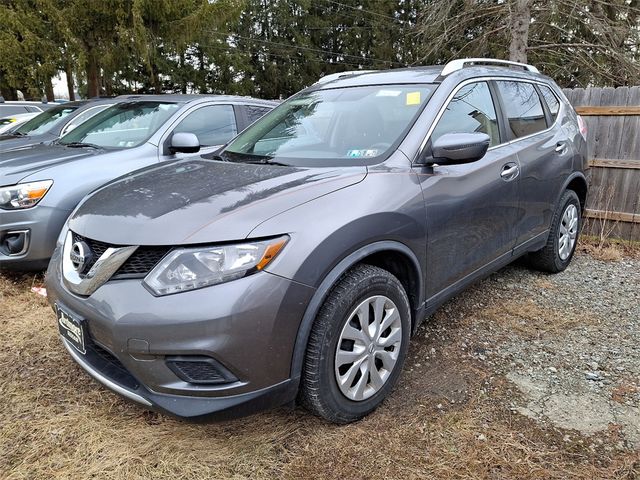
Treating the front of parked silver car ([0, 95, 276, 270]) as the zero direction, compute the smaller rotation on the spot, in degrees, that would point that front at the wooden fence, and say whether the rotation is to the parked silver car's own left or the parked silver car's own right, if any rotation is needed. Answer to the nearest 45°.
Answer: approximately 135° to the parked silver car's own left

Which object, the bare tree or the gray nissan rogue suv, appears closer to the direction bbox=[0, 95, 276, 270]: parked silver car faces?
the gray nissan rogue suv

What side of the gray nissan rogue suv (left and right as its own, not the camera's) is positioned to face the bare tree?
back

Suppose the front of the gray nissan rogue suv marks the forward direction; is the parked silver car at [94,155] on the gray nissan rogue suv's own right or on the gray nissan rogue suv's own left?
on the gray nissan rogue suv's own right

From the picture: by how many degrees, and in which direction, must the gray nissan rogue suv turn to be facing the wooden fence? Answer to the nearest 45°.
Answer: approximately 180°

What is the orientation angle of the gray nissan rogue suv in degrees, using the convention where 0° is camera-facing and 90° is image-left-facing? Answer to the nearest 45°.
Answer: approximately 45°

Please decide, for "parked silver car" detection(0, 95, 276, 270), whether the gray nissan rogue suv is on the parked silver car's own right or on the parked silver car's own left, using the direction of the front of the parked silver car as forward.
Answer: on the parked silver car's own left
